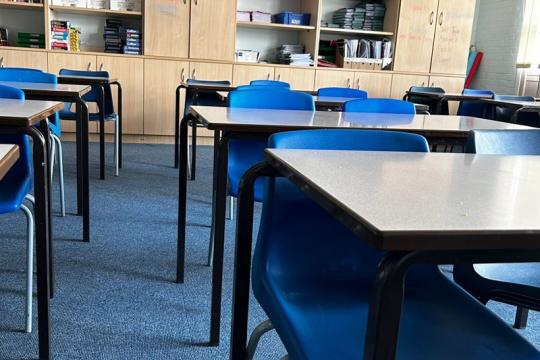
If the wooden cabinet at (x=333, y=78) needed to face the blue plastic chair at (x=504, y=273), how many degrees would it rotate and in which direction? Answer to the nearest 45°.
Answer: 0° — it already faces it

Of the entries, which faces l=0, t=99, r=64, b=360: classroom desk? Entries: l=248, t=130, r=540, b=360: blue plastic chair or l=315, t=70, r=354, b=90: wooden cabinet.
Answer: the wooden cabinet

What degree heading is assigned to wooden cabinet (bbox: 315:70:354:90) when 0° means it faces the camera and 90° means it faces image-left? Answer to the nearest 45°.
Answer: approximately 0°

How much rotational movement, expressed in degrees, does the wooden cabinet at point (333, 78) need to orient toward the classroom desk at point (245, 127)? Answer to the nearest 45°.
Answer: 0° — it already faces it

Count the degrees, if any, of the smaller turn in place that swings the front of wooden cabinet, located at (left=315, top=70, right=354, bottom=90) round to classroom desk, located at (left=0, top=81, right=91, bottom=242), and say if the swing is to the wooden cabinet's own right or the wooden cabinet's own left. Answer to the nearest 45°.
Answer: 0° — it already faces it
